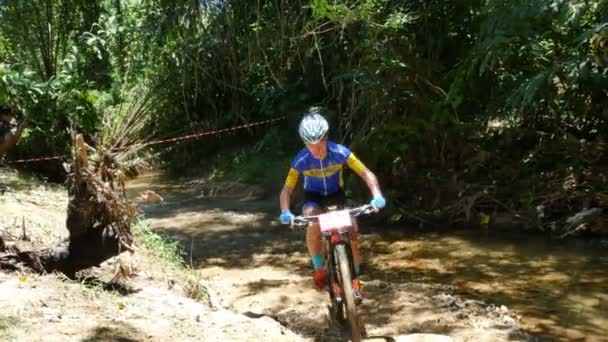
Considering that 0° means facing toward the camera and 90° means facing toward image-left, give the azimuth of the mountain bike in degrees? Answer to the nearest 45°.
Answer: approximately 0°

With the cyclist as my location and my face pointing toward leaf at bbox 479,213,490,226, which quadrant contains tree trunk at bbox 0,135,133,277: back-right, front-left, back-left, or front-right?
back-left

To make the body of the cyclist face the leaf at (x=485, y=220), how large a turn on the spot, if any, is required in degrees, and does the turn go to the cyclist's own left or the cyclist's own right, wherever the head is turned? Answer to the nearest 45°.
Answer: approximately 135° to the cyclist's own left

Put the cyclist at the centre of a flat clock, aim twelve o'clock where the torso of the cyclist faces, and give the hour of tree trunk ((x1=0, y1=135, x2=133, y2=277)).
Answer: The tree trunk is roughly at 3 o'clock from the cyclist.
